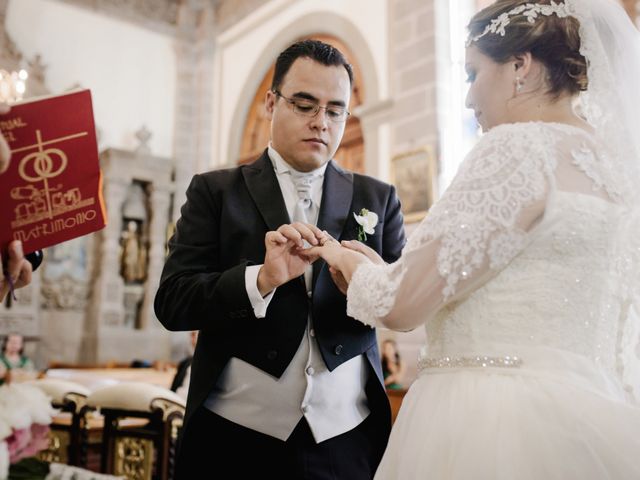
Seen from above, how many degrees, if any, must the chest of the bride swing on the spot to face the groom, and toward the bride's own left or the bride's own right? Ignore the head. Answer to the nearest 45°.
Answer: approximately 45° to the bride's own left

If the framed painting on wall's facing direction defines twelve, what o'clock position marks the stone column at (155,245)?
The stone column is roughly at 3 o'clock from the framed painting on wall.

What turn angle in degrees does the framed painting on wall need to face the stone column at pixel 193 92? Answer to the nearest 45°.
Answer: approximately 90° to its right

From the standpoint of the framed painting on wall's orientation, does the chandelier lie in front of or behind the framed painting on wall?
in front

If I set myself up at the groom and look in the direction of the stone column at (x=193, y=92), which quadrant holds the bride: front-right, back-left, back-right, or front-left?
back-right

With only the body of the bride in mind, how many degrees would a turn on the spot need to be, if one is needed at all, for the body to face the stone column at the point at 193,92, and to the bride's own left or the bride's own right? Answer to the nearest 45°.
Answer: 0° — they already face it

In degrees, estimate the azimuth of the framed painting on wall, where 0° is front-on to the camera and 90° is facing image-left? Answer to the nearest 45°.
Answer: approximately 45°

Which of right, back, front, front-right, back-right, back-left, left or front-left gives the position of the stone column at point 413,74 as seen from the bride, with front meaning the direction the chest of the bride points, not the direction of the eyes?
front-right

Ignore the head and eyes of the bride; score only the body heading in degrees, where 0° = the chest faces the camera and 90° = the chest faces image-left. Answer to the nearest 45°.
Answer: approximately 135°

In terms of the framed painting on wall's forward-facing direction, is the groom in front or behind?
in front
